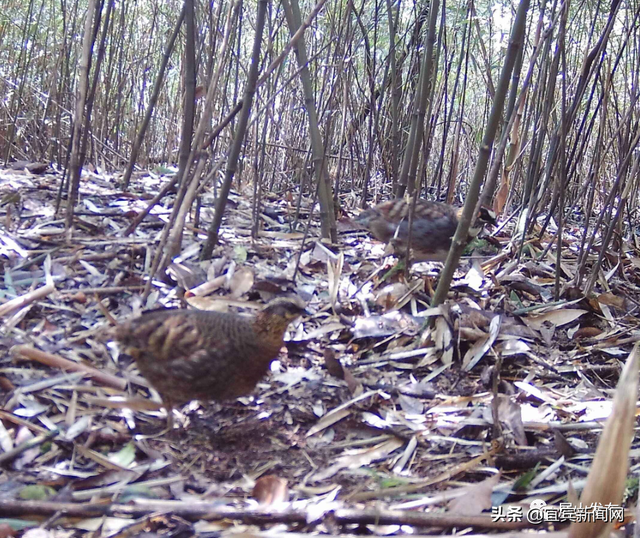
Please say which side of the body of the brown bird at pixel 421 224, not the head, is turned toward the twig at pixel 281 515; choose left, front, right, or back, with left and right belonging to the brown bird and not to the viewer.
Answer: right

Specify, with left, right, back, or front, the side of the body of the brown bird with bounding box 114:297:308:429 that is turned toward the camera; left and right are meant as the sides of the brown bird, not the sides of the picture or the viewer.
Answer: right

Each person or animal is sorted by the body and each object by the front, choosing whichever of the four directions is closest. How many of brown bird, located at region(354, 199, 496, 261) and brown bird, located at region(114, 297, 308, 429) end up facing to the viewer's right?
2

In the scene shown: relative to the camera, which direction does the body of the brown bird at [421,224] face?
to the viewer's right

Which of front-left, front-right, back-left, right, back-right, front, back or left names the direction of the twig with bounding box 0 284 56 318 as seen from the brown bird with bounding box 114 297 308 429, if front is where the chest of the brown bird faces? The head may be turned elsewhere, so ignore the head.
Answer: back-left

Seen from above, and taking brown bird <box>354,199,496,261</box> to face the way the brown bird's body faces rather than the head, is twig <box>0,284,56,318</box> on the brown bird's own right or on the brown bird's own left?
on the brown bird's own right

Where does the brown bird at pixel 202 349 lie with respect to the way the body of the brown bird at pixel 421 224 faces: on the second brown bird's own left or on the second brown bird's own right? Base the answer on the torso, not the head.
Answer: on the second brown bird's own right

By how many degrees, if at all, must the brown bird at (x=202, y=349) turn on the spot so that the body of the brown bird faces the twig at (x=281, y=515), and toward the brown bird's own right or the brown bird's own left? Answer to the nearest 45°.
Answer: approximately 90° to the brown bird's own right

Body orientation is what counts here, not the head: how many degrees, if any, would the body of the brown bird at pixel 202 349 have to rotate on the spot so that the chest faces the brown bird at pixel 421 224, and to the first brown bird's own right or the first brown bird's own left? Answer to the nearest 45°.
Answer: approximately 45° to the first brown bird's own left

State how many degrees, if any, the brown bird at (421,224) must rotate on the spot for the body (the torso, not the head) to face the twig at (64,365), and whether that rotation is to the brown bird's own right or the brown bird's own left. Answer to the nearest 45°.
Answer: approximately 135° to the brown bird's own right
